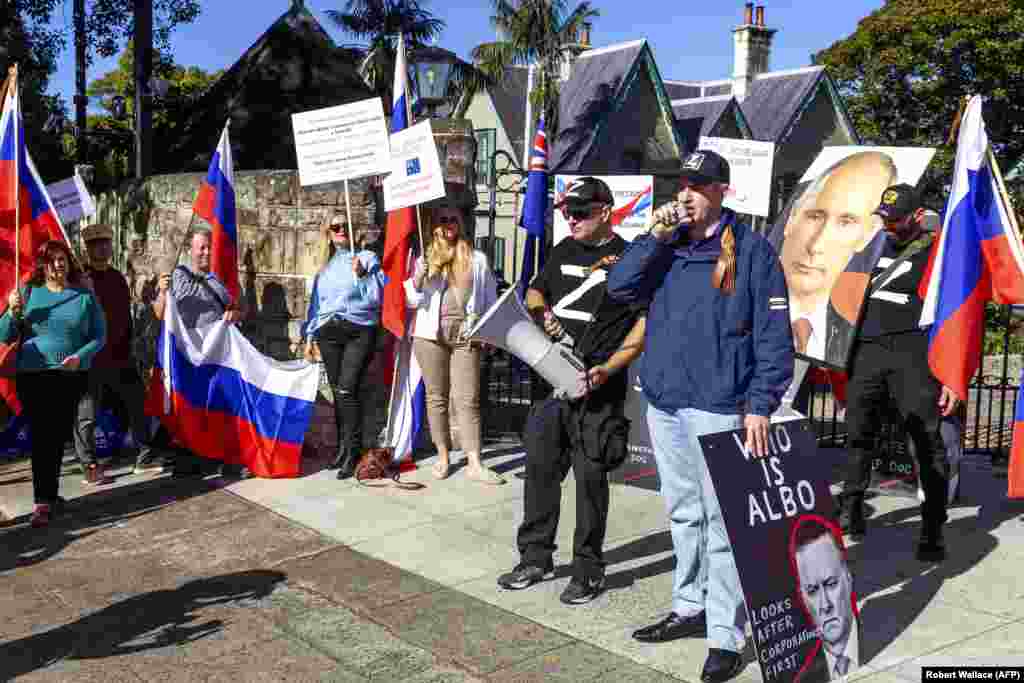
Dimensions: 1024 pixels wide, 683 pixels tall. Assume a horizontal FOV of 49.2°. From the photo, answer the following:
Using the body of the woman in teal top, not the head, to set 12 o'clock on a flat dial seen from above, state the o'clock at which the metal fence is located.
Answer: The metal fence is roughly at 9 o'clock from the woman in teal top.

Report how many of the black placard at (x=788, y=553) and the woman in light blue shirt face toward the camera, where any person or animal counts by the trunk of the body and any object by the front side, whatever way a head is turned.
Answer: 2

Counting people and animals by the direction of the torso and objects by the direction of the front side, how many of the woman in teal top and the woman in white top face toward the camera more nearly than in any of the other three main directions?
2

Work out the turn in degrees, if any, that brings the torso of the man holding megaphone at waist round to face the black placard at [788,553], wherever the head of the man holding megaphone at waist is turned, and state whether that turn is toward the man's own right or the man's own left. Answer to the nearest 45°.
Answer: approximately 90° to the man's own left

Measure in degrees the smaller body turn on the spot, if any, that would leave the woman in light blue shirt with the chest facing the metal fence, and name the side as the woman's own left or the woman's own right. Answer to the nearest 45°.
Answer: approximately 90° to the woman's own left

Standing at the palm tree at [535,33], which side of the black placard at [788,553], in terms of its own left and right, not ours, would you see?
back

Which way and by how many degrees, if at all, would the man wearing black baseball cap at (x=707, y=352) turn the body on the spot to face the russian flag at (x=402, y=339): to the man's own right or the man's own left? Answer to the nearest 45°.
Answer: approximately 90° to the man's own right

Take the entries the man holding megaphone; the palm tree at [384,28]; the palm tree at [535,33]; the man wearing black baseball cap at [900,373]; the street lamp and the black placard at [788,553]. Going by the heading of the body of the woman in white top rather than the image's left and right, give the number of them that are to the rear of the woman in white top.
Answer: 3

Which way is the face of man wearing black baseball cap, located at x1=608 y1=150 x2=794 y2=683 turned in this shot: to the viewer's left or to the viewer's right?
to the viewer's left

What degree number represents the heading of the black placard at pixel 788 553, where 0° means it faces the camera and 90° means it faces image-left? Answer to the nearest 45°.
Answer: approximately 0°

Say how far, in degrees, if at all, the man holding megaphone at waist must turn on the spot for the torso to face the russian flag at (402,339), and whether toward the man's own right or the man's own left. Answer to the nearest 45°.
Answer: approximately 90° to the man's own right

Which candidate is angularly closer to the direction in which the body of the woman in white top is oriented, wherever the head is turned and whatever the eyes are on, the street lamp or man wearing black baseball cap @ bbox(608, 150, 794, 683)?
the man wearing black baseball cap
